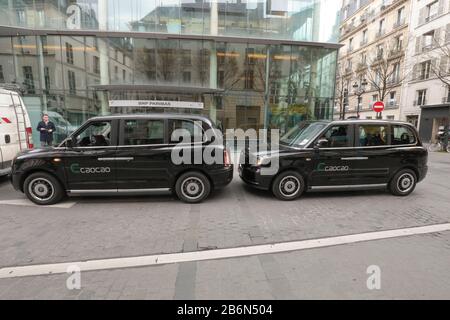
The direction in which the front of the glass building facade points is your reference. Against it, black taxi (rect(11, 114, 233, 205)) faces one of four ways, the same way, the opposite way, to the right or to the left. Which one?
to the right

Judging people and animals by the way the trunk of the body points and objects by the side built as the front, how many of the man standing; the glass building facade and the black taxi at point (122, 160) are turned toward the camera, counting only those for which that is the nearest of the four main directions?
2

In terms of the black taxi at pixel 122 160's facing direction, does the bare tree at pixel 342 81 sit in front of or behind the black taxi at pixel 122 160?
behind

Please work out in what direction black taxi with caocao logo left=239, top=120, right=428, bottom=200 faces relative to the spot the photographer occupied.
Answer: facing the viewer and to the left of the viewer

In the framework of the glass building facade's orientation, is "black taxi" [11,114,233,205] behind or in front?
in front

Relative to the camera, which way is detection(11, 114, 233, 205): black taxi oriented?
to the viewer's left

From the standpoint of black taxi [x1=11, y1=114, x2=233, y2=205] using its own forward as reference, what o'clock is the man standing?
The man standing is roughly at 2 o'clock from the black taxi.

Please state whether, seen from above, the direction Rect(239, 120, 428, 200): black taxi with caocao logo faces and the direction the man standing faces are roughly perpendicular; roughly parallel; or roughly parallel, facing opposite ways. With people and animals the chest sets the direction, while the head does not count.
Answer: roughly perpendicular

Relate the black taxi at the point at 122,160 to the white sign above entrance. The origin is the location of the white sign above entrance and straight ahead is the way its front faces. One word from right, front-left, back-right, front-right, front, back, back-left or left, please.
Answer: front

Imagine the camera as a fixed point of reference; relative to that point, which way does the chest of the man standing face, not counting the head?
toward the camera

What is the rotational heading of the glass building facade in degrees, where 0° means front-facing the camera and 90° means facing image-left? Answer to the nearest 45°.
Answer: approximately 0°

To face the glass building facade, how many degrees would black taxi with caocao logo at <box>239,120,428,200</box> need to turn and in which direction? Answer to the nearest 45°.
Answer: approximately 90° to its right

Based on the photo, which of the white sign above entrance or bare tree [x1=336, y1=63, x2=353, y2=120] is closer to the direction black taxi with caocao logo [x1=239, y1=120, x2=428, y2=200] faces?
the white sign above entrance
